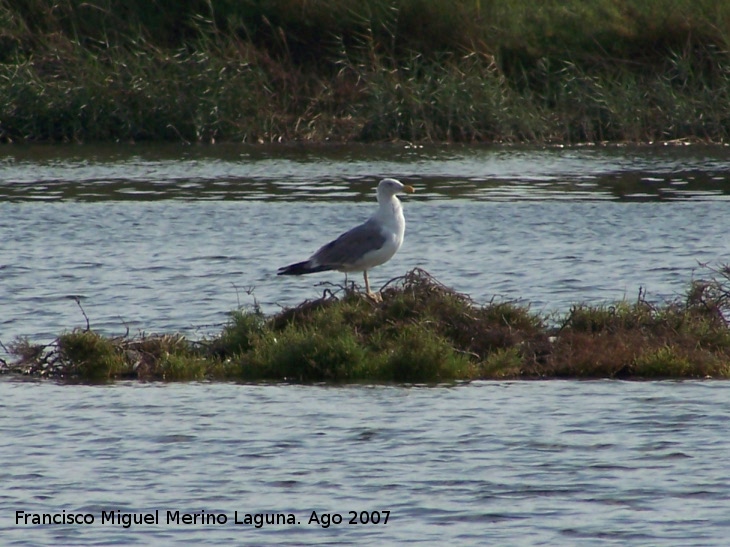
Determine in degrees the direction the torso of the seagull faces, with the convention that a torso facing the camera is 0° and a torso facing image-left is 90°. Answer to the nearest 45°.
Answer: approximately 270°
